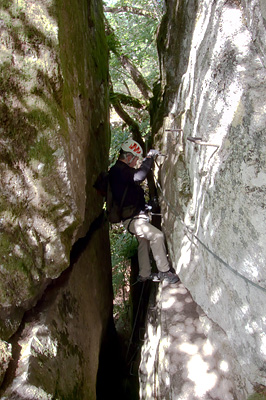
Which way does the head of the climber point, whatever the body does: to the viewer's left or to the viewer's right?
to the viewer's right

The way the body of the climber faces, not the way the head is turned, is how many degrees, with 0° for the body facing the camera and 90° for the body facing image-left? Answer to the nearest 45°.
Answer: approximately 270°
